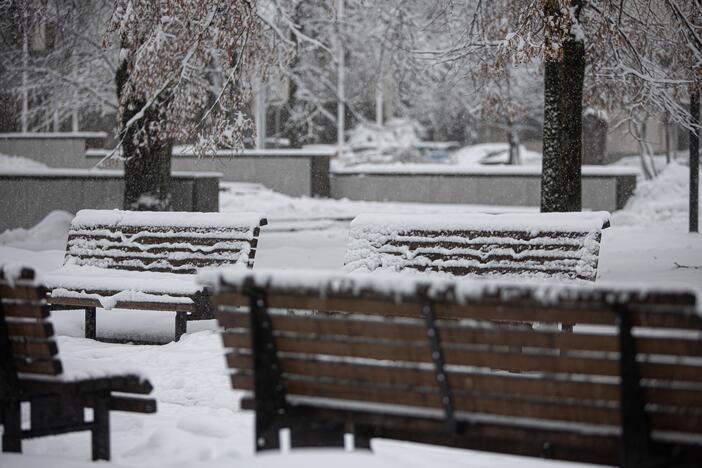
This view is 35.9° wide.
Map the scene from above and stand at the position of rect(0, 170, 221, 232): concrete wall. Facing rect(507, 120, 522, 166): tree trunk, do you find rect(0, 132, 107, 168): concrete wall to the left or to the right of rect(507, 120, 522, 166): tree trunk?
left

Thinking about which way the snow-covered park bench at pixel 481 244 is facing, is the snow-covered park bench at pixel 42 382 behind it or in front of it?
in front

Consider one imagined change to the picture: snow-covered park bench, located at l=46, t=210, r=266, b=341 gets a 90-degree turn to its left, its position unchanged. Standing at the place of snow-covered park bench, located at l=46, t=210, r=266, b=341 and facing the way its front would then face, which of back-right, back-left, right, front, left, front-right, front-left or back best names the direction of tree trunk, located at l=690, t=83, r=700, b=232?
left

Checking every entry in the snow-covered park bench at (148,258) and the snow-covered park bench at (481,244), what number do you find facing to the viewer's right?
0

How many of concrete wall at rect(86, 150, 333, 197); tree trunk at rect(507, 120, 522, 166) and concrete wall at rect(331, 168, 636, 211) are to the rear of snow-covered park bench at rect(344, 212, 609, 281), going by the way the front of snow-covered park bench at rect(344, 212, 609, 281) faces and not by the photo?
3

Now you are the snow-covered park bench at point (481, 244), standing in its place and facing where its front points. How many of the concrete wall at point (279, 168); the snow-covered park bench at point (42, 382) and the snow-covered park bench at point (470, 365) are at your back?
1

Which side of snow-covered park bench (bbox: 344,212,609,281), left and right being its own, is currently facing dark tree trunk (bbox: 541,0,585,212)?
back

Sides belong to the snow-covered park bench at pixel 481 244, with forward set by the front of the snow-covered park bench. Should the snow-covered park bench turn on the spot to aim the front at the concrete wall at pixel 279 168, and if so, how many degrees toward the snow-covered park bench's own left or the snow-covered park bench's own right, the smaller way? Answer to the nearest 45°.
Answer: approximately 180°

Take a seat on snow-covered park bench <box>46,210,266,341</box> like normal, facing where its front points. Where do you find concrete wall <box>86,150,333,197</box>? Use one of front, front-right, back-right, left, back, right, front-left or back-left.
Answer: back-right

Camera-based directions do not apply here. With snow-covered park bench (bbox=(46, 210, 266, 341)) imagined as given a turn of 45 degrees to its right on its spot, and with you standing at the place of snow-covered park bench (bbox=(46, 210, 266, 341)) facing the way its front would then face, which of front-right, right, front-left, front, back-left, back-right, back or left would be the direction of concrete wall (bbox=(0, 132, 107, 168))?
right

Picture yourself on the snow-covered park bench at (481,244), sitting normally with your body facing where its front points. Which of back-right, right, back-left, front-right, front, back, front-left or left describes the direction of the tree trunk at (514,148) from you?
back

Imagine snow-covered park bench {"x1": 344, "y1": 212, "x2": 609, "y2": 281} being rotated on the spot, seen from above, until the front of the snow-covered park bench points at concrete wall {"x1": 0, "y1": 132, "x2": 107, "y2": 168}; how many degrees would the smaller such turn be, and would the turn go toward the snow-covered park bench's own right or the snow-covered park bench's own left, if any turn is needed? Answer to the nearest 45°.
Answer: approximately 135° to the snow-covered park bench's own right

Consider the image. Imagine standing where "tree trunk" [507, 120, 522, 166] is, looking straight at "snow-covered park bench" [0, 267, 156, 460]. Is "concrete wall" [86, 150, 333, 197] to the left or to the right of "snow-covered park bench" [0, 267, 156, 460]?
right

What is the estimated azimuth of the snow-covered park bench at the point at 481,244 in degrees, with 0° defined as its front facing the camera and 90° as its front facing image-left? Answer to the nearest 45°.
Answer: approximately 0°

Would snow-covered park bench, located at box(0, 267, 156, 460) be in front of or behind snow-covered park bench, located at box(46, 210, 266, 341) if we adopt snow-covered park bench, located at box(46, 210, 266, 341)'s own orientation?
in front
